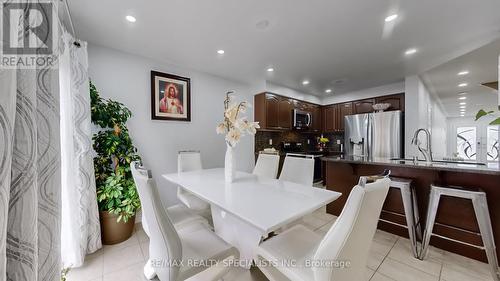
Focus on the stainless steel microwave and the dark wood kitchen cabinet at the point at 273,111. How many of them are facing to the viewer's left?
0

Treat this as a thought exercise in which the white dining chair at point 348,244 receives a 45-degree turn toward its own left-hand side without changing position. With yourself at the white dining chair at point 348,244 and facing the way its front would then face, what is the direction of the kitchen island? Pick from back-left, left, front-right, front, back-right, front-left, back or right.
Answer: back-right

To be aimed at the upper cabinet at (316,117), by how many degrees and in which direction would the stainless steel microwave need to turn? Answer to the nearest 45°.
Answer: approximately 90° to its left

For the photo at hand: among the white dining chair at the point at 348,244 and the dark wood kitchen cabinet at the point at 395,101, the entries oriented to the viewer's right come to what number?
0

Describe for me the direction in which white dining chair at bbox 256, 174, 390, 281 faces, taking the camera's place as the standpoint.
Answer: facing away from the viewer and to the left of the viewer

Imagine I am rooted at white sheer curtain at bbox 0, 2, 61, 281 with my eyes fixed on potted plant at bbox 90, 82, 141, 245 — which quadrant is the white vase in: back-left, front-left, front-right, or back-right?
front-right

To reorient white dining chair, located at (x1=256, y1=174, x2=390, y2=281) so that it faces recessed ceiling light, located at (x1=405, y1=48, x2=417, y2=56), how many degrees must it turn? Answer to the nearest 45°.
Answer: approximately 90° to its right

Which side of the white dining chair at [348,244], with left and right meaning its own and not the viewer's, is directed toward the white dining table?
front

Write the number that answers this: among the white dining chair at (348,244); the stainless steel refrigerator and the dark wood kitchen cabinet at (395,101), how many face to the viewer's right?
0

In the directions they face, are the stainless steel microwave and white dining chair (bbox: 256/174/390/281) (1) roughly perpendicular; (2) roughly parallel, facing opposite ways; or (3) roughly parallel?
roughly parallel, facing opposite ways

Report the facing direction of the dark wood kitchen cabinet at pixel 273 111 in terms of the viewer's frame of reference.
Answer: facing the viewer and to the right of the viewer

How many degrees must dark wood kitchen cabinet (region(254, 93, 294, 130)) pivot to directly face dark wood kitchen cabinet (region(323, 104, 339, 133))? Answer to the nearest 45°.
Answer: approximately 90° to its left

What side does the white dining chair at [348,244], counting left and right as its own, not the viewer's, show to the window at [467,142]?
right

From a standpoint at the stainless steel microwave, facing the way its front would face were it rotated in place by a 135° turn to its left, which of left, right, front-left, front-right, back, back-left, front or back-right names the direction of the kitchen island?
back-right
